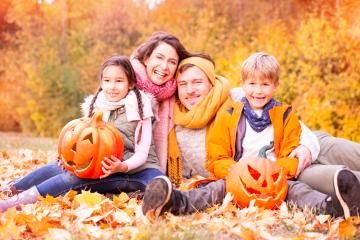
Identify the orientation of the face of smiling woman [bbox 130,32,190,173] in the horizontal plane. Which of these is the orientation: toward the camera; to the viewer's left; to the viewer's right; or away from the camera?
toward the camera

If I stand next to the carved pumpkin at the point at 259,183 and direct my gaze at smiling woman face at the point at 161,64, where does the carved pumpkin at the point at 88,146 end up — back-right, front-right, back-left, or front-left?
front-left

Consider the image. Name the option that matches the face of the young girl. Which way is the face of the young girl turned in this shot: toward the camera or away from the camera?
toward the camera

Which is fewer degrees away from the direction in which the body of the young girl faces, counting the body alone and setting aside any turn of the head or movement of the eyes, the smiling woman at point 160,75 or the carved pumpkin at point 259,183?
the carved pumpkin

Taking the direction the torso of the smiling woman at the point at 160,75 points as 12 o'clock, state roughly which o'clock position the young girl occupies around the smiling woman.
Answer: The young girl is roughly at 1 o'clock from the smiling woman.

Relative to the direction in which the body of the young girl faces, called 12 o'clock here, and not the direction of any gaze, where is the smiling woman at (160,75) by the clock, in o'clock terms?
The smiling woman is roughly at 6 o'clock from the young girl.

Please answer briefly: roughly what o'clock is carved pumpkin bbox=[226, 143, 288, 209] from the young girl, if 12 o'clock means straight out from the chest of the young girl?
The carved pumpkin is roughly at 9 o'clock from the young girl.

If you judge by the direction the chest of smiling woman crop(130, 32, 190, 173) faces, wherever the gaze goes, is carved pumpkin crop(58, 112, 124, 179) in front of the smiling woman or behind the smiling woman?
in front

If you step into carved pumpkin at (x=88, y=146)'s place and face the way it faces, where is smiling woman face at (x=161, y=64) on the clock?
The smiling woman face is roughly at 6 o'clock from the carved pumpkin.

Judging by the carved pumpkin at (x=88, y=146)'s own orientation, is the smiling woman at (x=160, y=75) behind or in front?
behind

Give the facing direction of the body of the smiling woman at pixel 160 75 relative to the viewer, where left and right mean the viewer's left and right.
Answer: facing the viewer
